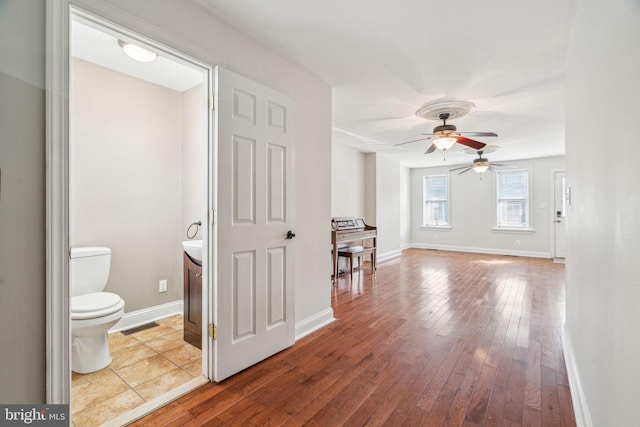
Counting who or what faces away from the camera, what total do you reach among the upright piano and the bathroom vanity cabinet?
0

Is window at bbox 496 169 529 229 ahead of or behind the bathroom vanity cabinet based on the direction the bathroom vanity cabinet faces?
behind

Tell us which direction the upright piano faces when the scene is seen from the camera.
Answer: facing the viewer and to the right of the viewer

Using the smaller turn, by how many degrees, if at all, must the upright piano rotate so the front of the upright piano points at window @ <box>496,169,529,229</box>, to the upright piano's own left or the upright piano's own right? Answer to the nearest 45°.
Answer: approximately 90° to the upright piano's own left

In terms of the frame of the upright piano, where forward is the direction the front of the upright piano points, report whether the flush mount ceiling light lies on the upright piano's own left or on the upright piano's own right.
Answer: on the upright piano's own right

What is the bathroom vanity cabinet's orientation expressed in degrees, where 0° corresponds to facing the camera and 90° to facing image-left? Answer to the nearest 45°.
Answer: approximately 45°

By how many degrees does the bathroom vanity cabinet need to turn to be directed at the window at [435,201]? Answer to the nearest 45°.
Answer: approximately 180°

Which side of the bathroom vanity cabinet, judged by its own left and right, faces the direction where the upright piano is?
back

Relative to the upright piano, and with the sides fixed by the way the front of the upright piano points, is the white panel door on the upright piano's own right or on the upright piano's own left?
on the upright piano's own right
